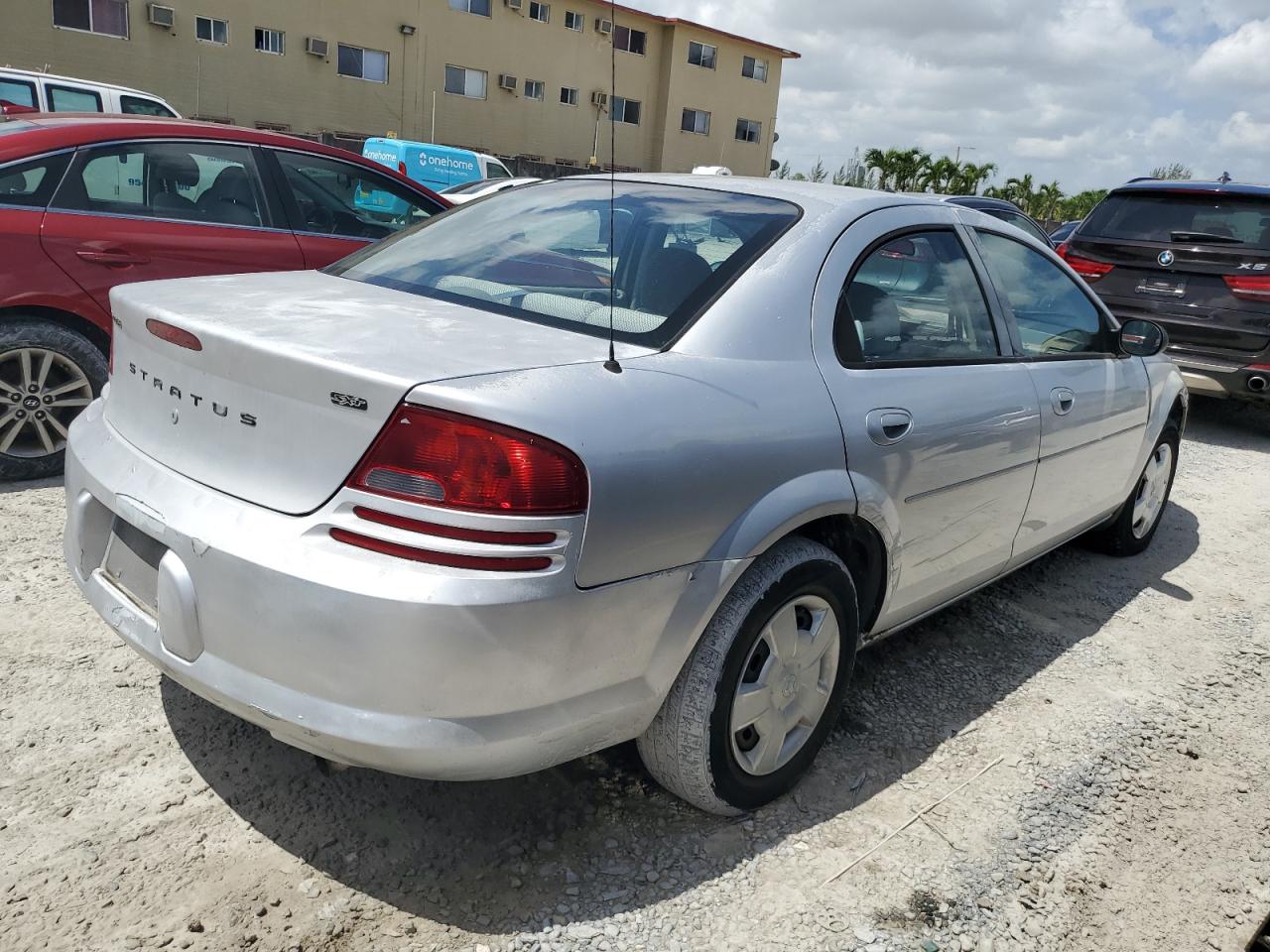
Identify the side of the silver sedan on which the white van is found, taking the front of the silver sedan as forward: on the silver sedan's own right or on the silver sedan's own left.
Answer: on the silver sedan's own left

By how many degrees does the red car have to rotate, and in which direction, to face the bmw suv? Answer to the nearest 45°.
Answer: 0° — it already faces it

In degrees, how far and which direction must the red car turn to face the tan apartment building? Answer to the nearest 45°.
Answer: approximately 90° to its left

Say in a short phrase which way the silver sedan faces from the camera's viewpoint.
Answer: facing away from the viewer and to the right of the viewer

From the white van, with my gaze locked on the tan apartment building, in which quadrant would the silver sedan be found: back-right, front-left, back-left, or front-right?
back-right

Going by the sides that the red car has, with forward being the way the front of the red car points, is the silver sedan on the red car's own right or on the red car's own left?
on the red car's own right

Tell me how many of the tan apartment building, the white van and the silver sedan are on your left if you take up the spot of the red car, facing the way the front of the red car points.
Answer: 2

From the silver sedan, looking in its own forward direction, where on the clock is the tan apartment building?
The tan apartment building is roughly at 10 o'clock from the silver sedan.

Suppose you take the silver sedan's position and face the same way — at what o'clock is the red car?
The red car is roughly at 9 o'clock from the silver sedan.

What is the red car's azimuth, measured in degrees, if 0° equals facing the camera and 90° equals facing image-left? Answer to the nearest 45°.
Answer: approximately 270°

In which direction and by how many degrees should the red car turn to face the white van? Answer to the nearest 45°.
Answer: approximately 90° to its left
